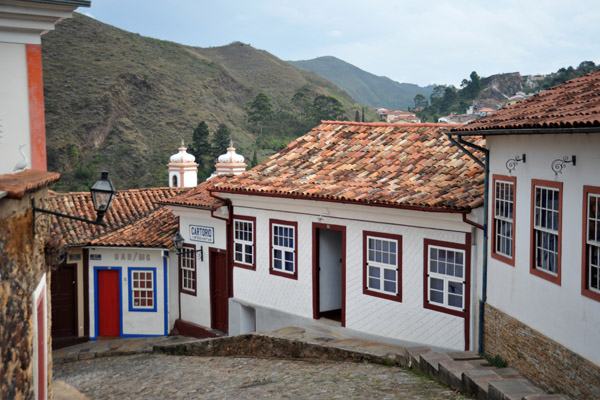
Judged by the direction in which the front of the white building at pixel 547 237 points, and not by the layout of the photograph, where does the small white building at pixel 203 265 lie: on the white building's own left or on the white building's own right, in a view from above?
on the white building's own right

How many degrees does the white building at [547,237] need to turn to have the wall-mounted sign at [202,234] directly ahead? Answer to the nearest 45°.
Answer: approximately 90° to its right

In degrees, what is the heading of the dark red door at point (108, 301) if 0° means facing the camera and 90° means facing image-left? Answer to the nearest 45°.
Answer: approximately 0°

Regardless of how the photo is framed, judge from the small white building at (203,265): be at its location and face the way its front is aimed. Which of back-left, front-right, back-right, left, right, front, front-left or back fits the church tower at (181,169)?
back-right

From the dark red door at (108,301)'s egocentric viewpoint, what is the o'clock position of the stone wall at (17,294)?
The stone wall is roughly at 12 o'clock from the dark red door.

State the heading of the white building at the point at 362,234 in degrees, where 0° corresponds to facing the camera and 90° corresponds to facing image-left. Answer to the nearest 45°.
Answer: approximately 45°

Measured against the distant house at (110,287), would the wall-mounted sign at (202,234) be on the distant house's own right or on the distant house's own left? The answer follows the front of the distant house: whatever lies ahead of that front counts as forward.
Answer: on the distant house's own left

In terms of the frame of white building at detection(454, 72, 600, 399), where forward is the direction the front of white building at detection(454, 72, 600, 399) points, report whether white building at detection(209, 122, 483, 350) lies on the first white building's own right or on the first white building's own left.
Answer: on the first white building's own right
